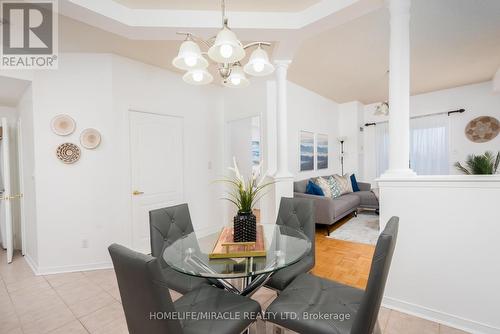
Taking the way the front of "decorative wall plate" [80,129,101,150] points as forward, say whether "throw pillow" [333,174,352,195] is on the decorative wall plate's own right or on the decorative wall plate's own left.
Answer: on the decorative wall plate's own left

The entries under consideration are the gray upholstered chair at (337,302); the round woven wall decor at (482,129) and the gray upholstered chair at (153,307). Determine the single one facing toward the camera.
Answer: the round woven wall decor

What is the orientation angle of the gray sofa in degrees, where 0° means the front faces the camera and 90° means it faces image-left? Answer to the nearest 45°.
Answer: approximately 315°

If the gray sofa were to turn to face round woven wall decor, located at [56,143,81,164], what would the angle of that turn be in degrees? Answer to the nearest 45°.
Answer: approximately 90° to its right

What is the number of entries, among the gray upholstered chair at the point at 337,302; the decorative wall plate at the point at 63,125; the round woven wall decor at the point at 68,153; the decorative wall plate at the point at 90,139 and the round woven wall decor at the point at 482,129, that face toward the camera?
4

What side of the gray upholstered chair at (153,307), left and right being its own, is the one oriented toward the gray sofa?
front

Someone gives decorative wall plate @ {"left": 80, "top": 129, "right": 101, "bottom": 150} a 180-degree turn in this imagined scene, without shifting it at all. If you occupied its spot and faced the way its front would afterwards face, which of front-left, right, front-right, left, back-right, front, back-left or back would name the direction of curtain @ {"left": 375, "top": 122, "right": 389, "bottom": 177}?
right

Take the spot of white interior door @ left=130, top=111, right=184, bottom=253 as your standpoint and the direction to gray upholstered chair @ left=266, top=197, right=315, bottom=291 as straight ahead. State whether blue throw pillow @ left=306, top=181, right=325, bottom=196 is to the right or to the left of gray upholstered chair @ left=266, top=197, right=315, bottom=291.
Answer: left

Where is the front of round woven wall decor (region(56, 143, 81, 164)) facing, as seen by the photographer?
facing the viewer

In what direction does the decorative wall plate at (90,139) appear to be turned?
toward the camera

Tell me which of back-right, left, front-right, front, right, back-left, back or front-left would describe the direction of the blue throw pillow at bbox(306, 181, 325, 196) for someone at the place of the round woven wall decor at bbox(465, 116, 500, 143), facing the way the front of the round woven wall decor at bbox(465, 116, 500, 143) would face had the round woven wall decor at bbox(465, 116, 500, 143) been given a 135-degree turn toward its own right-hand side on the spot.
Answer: left

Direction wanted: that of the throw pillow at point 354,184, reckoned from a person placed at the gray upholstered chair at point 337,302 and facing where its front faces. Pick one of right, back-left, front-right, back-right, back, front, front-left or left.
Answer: front-right

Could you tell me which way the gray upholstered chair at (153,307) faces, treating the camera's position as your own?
facing away from the viewer and to the right of the viewer

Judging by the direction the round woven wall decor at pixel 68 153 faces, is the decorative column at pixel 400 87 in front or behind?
in front

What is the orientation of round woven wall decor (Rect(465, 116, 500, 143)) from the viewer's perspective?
toward the camera
